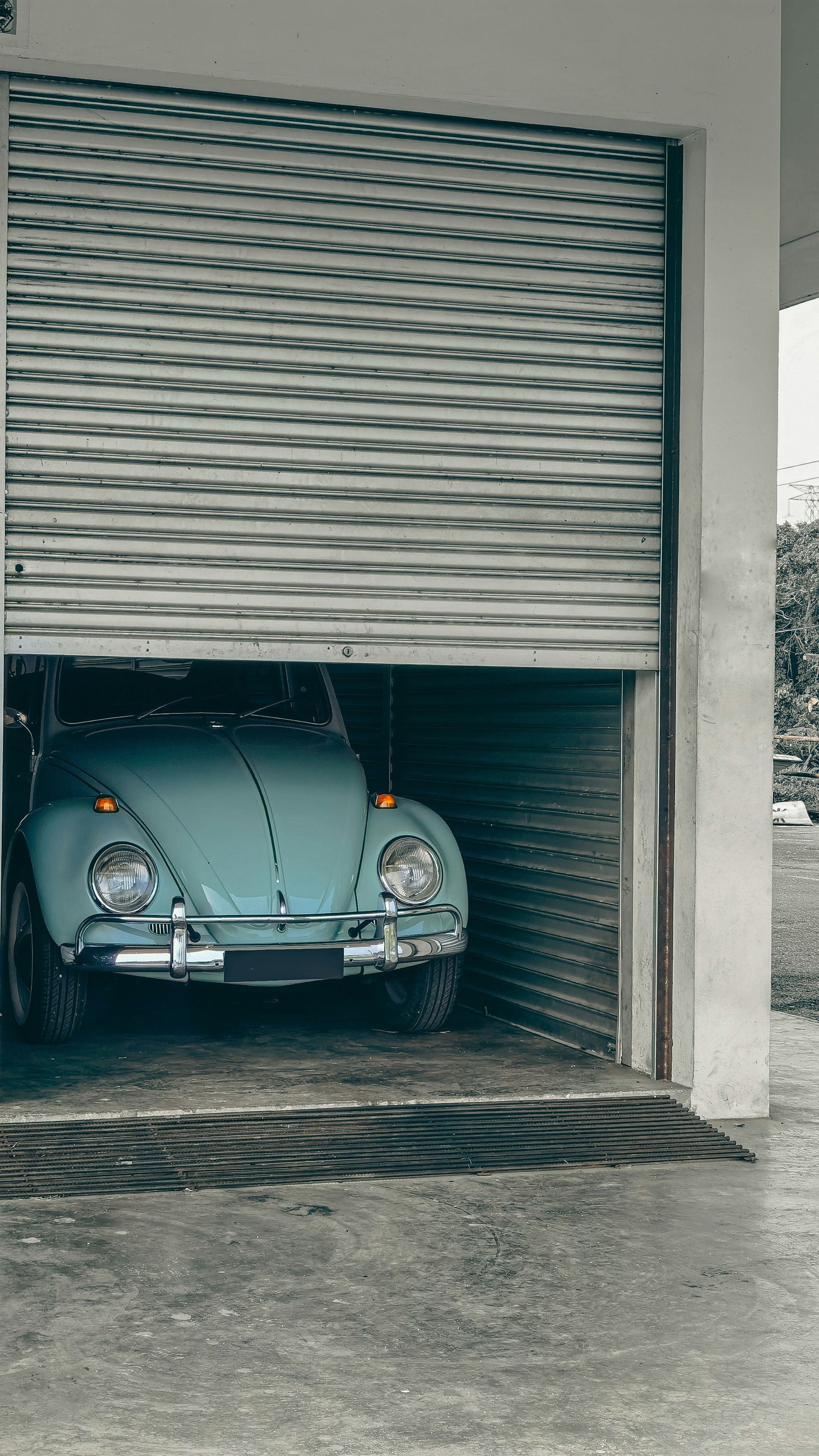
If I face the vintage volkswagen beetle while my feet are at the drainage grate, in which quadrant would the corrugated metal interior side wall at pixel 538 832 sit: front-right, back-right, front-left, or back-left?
front-right

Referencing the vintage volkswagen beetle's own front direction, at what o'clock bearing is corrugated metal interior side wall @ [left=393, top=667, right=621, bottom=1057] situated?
The corrugated metal interior side wall is roughly at 8 o'clock from the vintage volkswagen beetle.

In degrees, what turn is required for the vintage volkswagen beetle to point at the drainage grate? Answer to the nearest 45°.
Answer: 0° — it already faces it

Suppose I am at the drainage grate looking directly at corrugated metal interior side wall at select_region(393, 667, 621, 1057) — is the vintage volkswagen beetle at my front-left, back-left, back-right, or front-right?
front-left

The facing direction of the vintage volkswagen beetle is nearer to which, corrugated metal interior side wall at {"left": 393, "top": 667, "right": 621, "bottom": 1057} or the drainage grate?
the drainage grate

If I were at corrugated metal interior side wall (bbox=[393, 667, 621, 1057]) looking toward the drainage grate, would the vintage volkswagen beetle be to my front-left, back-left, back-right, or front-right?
front-right

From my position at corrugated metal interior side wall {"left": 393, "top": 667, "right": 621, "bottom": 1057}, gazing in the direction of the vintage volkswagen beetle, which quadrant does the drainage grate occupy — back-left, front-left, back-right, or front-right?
front-left

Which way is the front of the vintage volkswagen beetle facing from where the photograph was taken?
facing the viewer
